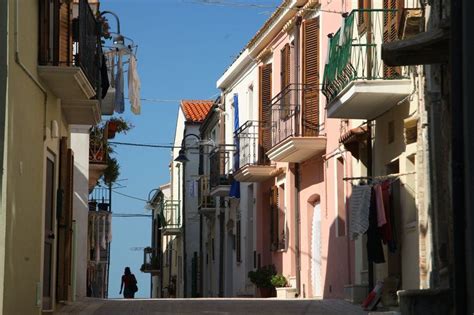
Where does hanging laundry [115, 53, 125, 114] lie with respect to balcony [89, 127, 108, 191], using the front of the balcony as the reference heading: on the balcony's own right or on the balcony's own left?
on the balcony's own right

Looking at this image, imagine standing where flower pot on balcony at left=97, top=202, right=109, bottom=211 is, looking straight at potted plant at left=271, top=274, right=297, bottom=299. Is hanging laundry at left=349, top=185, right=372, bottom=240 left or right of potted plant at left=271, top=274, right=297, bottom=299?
right

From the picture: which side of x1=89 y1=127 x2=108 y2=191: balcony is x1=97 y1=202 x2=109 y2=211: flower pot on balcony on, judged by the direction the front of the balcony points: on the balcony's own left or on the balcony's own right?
on the balcony's own left

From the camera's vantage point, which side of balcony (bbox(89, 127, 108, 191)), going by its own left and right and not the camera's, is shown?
right

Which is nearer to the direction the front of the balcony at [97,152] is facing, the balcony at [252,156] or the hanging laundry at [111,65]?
the balcony

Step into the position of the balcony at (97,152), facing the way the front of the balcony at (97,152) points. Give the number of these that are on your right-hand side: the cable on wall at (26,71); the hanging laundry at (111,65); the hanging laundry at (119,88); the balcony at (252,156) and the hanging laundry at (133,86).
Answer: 4

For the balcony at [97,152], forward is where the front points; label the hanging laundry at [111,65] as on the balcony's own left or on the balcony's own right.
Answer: on the balcony's own right

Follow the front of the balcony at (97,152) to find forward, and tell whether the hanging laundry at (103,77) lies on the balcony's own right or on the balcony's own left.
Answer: on the balcony's own right

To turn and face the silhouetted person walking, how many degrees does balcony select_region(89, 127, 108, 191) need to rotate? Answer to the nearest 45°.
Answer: approximately 90° to its left

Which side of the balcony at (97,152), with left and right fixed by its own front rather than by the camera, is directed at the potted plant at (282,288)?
front

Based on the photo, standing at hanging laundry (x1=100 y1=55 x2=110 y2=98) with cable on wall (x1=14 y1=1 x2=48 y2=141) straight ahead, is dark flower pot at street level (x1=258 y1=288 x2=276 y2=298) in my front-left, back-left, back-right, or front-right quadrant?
back-left

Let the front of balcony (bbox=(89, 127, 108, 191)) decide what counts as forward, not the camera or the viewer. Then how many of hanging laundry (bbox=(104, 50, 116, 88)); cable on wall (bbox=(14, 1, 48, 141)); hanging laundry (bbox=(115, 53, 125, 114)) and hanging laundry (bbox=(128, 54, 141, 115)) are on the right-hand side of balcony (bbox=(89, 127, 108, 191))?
4

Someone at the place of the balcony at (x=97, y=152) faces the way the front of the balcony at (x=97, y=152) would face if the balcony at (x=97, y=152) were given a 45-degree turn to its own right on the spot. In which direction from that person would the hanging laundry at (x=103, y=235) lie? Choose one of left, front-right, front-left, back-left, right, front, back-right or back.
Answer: back-left

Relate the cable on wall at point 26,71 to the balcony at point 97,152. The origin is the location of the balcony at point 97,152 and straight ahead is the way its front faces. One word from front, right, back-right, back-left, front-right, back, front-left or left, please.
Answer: right

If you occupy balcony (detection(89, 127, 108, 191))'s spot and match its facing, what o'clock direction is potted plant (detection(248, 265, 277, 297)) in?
The potted plant is roughly at 11 o'clock from the balcony.
